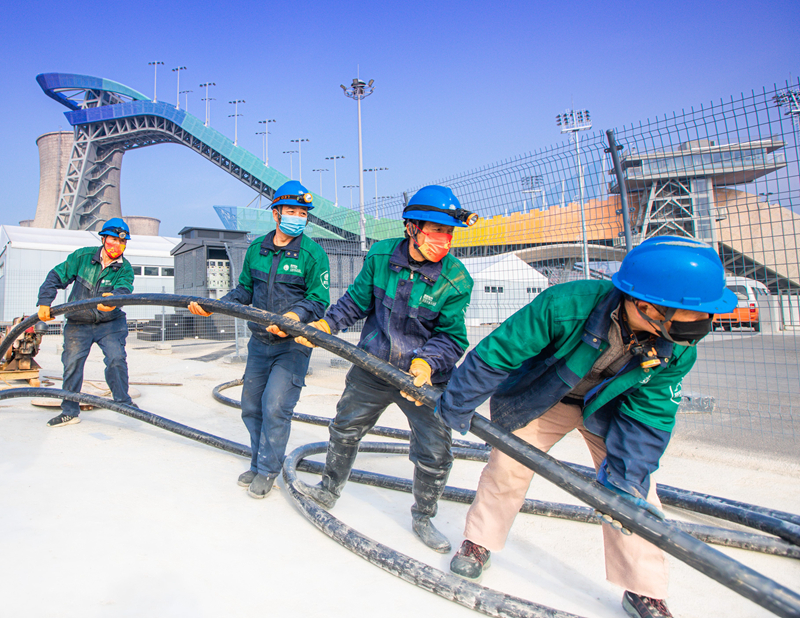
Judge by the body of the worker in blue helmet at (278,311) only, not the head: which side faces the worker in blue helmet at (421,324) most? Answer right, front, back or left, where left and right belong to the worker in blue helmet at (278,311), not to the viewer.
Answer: left

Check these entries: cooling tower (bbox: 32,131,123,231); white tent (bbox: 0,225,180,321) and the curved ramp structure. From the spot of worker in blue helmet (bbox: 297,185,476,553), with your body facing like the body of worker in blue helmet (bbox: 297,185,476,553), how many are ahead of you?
0

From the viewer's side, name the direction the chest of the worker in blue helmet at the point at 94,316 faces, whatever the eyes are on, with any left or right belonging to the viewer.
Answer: facing the viewer

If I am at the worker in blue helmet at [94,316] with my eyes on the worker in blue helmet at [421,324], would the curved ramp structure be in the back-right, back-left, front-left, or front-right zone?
back-left

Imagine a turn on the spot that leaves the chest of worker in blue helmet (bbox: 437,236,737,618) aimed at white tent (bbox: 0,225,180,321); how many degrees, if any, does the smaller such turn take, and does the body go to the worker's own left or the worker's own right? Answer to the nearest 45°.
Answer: approximately 180°

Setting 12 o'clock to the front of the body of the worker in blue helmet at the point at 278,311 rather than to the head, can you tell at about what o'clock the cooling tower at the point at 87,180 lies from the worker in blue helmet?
The cooling tower is roughly at 4 o'clock from the worker in blue helmet.

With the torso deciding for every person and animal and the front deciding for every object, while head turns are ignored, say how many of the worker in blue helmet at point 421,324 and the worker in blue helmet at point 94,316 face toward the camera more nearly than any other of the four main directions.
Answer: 2

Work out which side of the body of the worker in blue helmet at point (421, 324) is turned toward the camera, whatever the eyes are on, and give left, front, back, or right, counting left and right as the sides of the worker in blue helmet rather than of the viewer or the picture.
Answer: front

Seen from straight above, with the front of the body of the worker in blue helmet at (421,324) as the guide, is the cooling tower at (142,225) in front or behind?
behind

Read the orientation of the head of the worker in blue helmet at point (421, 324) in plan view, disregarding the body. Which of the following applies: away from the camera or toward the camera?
toward the camera

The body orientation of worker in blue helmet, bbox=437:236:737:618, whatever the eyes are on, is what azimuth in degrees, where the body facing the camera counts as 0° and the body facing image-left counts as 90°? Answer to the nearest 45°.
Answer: approximately 315°

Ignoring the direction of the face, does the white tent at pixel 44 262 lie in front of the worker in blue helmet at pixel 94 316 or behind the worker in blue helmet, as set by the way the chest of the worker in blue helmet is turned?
behind

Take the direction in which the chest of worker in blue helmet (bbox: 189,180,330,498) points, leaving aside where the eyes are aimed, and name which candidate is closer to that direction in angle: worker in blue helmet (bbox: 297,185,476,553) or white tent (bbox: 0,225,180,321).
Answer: the worker in blue helmet
